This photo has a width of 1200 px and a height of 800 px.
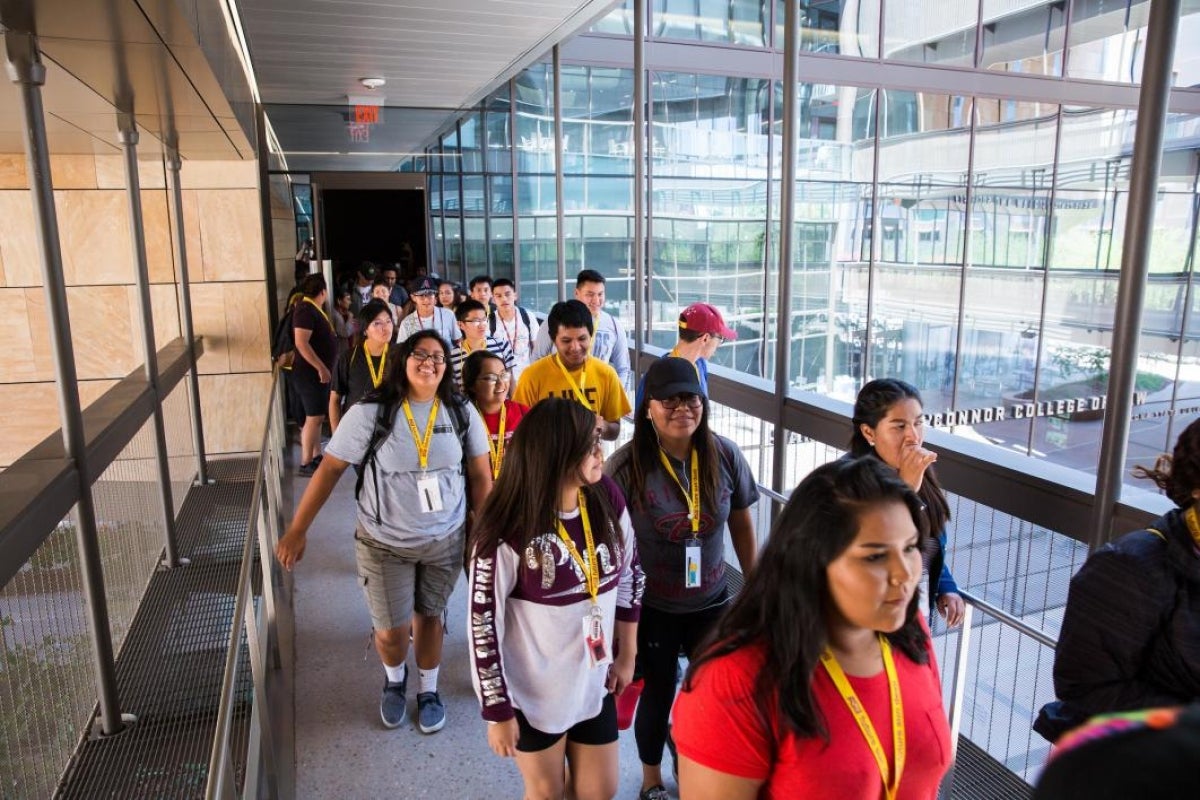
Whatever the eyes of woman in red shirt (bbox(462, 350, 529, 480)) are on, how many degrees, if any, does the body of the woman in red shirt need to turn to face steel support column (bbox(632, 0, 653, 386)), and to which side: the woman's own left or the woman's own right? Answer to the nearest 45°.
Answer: approximately 90° to the woman's own left

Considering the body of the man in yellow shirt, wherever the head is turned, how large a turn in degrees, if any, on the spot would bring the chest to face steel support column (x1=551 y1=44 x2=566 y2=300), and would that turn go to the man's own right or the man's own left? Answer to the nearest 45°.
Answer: approximately 180°

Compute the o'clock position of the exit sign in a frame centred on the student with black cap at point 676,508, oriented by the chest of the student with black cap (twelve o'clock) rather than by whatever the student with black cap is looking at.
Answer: The exit sign is roughly at 5 o'clock from the student with black cap.

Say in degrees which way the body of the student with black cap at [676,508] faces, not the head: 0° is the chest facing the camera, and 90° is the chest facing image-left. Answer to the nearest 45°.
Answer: approximately 0°

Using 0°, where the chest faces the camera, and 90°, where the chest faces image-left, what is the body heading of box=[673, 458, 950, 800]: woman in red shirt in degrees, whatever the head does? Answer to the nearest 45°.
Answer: approximately 315°

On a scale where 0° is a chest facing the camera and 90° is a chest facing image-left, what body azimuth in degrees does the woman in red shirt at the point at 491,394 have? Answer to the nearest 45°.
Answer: approximately 315°
